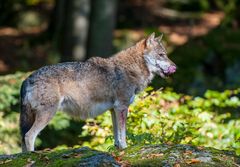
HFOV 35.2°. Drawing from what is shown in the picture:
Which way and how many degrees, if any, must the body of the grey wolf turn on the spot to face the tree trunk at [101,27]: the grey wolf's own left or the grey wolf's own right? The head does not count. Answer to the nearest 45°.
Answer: approximately 90° to the grey wolf's own left

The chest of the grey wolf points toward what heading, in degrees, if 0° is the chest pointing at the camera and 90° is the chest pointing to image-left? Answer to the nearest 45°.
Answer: approximately 270°
